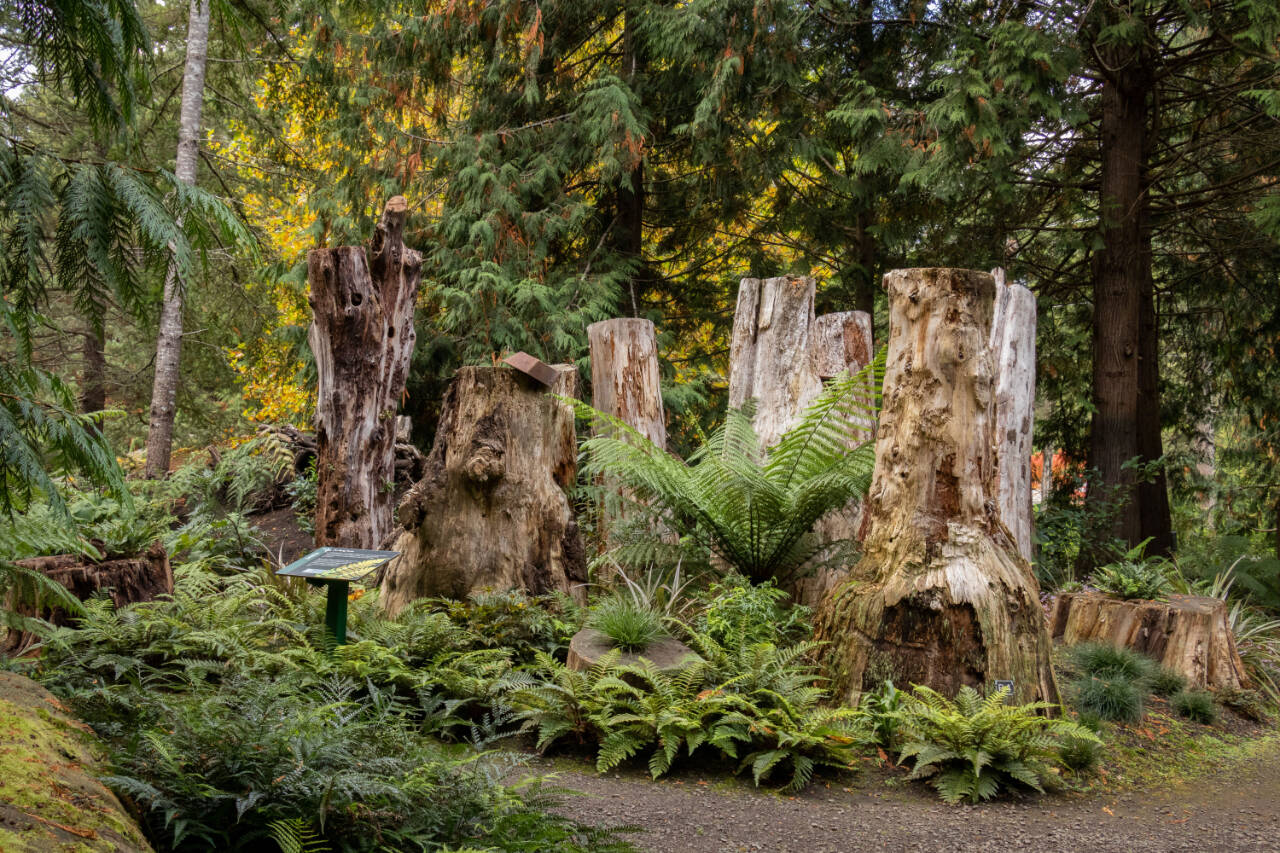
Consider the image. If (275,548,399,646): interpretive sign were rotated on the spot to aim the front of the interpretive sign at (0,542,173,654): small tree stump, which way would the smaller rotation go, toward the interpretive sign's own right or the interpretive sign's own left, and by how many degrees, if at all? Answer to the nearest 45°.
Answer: approximately 90° to the interpretive sign's own right

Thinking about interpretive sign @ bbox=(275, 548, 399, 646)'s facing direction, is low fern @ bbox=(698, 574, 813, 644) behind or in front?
behind

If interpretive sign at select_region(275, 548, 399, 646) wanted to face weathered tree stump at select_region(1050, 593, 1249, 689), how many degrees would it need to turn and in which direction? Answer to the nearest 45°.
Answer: approximately 135° to its left

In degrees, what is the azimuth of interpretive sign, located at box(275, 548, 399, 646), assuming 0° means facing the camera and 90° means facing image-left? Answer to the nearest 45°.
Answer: approximately 45°

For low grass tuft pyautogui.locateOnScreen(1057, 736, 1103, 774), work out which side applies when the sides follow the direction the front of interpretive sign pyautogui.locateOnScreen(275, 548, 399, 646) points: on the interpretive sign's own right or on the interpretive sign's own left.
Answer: on the interpretive sign's own left

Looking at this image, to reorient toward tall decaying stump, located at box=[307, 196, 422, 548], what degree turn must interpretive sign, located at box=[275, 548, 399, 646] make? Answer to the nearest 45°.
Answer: approximately 135° to its right

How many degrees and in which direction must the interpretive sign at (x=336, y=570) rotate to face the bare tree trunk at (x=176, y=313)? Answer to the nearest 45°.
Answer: approximately 135° to its right

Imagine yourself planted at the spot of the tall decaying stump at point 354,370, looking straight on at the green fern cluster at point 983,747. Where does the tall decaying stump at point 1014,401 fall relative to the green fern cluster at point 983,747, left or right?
left
